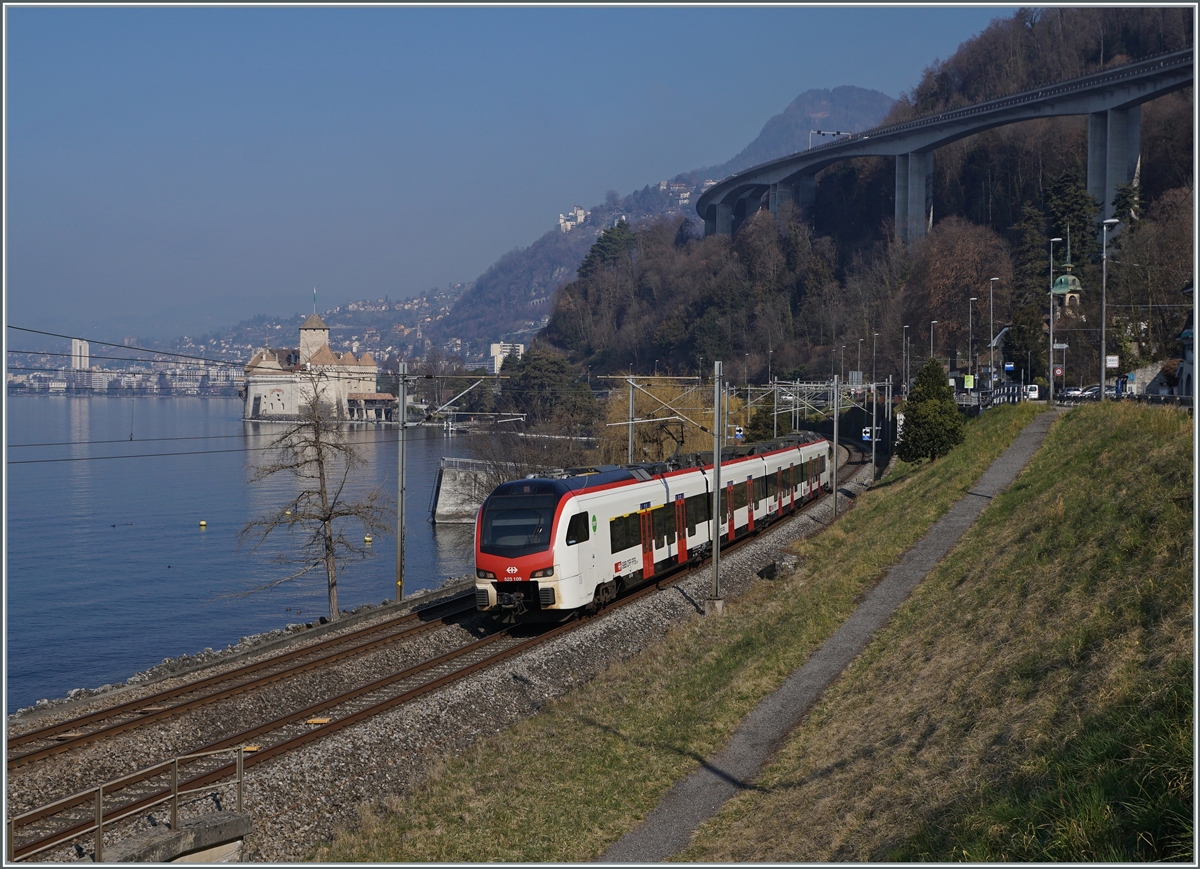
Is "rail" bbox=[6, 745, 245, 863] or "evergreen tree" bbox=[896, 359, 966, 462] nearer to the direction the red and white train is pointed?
the rail

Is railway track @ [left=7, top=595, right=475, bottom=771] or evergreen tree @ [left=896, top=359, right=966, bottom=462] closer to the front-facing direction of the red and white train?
the railway track

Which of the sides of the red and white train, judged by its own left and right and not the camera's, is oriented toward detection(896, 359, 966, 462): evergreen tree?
back

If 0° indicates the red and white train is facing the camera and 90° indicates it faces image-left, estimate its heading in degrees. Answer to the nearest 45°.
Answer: approximately 45°

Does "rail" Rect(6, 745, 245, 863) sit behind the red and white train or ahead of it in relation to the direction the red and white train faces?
ahead

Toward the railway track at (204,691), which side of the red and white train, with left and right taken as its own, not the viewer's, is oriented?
front
